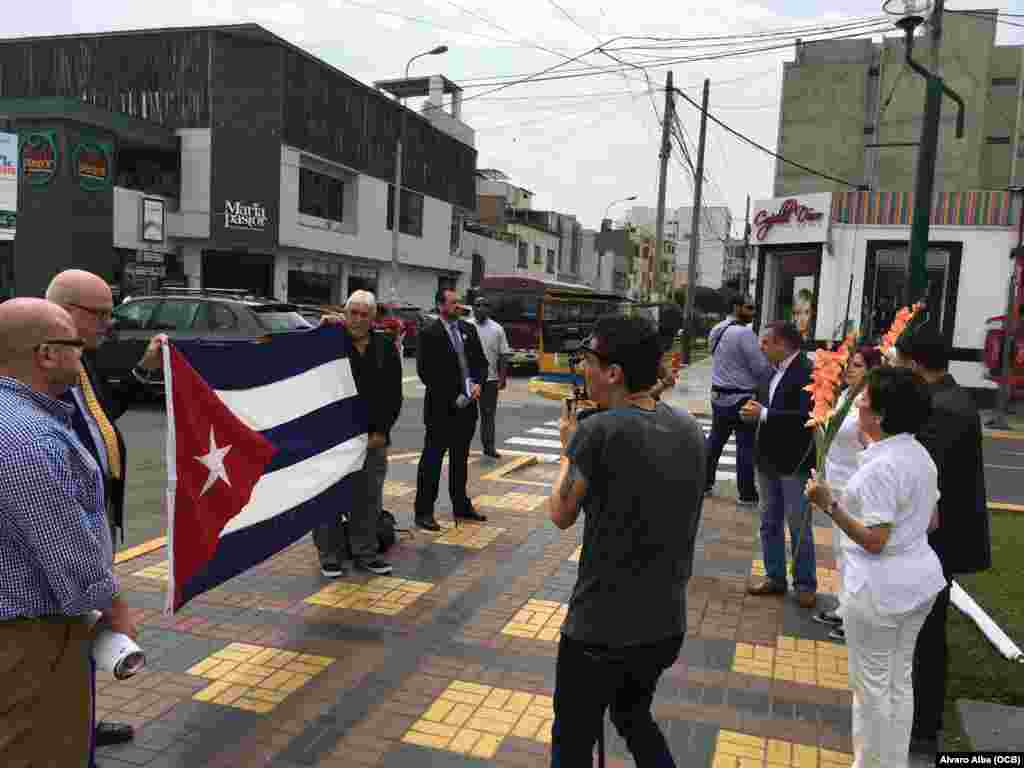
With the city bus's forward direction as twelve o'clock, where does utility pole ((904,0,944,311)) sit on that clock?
The utility pole is roughly at 10 o'clock from the city bus.

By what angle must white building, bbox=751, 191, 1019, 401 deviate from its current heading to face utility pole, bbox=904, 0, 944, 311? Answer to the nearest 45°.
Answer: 0° — it already faces it

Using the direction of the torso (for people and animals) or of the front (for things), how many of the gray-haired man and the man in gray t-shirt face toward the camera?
1

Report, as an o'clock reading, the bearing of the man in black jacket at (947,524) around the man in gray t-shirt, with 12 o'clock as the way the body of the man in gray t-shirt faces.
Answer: The man in black jacket is roughly at 3 o'clock from the man in gray t-shirt.

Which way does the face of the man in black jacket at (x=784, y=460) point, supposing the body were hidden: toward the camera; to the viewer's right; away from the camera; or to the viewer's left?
to the viewer's left

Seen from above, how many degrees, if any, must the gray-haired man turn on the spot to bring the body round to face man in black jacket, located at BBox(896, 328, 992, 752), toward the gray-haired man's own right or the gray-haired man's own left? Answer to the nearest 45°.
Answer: approximately 45° to the gray-haired man's own left

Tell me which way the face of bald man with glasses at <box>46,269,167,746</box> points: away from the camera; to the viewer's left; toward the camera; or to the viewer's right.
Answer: to the viewer's right

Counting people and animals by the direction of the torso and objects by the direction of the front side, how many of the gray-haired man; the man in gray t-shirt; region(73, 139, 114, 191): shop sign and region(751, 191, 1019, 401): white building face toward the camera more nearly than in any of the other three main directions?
3

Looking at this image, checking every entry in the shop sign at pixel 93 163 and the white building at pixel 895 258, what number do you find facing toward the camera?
2

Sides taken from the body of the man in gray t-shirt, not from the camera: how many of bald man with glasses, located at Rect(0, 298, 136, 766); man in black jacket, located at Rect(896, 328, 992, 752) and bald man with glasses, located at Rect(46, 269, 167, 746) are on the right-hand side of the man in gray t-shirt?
1

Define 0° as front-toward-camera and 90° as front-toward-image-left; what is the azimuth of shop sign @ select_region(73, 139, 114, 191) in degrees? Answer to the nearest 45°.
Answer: approximately 0°

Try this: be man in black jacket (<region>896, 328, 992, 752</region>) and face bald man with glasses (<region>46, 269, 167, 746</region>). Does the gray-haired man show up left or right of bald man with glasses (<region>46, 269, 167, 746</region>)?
right
